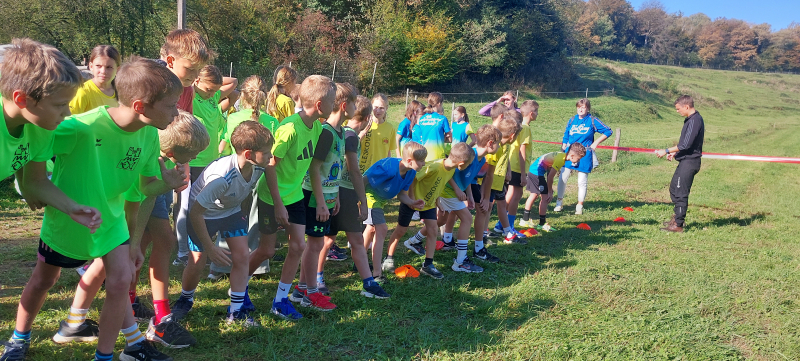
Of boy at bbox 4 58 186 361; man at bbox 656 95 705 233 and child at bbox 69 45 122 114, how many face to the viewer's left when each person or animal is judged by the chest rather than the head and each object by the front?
1

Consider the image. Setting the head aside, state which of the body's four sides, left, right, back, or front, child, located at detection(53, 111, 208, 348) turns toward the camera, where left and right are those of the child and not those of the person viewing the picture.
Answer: right

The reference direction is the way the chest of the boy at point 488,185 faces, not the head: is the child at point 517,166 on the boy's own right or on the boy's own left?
on the boy's own left

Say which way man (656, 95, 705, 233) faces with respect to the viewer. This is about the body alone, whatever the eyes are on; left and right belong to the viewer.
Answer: facing to the left of the viewer

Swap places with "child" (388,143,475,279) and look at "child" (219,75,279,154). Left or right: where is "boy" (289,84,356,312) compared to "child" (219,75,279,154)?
left

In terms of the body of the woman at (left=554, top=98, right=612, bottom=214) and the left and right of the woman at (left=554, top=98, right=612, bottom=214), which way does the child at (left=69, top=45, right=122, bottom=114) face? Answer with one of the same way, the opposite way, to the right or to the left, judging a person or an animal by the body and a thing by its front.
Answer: to the left

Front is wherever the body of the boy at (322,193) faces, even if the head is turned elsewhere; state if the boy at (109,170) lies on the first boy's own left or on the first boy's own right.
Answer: on the first boy's own right

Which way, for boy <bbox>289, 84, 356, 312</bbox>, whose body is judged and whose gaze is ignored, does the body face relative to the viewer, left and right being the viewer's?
facing the viewer and to the right of the viewer

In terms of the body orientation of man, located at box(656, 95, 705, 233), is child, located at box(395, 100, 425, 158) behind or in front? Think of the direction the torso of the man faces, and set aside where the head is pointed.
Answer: in front

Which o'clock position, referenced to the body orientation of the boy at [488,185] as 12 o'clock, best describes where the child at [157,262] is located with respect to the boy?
The child is roughly at 4 o'clock from the boy.

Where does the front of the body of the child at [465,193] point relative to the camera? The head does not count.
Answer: to the viewer's right

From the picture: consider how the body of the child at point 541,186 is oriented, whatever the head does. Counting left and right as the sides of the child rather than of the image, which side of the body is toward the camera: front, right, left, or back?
right
